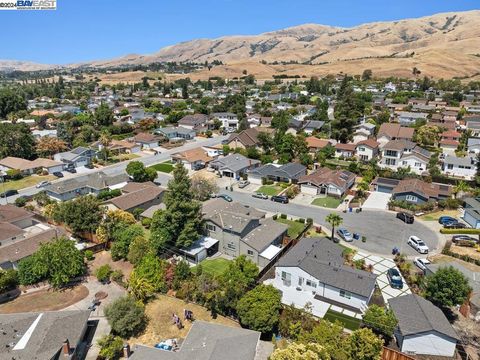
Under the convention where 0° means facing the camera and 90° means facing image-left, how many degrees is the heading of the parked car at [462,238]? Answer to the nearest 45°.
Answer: approximately 270°

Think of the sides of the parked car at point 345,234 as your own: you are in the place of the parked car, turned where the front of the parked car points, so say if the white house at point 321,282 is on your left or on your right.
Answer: on your right

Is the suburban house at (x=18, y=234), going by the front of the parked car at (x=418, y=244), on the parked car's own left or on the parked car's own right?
on the parked car's own right

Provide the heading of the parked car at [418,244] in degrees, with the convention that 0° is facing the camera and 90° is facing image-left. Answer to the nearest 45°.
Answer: approximately 315°

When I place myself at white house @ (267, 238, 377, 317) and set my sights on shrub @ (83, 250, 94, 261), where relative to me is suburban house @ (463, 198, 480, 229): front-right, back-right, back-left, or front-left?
back-right

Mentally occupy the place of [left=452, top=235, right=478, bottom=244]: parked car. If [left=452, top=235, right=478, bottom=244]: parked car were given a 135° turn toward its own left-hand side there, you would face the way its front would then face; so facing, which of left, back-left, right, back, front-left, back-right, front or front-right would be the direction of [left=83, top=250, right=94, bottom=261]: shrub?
left
